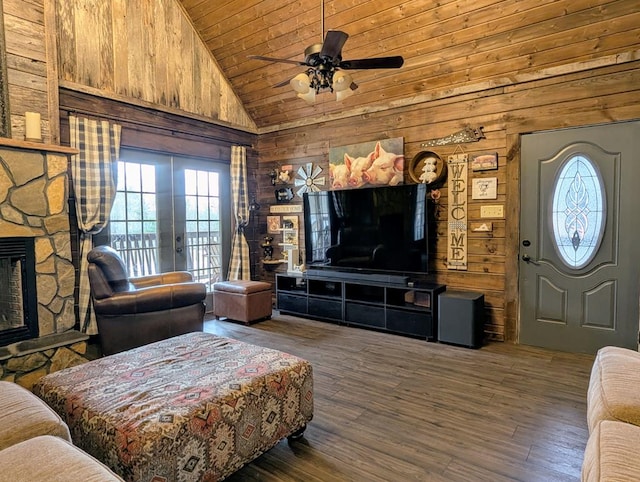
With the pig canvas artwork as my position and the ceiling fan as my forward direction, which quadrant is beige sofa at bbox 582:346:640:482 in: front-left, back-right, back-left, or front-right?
front-left

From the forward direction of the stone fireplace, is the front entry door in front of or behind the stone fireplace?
in front

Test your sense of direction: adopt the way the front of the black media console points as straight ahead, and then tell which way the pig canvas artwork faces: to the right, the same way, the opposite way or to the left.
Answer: the same way

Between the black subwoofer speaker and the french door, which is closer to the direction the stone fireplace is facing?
the black subwoofer speaker

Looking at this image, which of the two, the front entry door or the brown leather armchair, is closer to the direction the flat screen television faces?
the brown leather armchair

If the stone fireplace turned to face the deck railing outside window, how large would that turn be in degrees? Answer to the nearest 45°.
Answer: approximately 90° to its left

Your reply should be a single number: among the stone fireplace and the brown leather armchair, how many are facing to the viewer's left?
0

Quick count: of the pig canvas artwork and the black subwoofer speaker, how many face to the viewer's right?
0

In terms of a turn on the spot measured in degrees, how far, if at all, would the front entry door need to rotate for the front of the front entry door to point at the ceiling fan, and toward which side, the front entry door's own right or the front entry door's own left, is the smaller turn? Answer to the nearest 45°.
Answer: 0° — it already faces it

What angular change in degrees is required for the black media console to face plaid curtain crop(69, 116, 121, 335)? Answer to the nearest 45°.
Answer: approximately 45° to its right

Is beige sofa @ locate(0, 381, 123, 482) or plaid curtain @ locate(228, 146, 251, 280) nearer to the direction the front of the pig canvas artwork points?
the beige sofa

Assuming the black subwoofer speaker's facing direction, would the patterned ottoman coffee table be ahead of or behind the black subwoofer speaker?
ahead

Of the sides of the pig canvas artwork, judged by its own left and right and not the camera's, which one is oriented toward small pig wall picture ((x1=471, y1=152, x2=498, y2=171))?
left

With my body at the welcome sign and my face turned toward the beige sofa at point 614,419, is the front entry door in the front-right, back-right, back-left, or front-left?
front-left

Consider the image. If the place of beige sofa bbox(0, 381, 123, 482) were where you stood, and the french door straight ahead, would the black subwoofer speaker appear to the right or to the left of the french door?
right

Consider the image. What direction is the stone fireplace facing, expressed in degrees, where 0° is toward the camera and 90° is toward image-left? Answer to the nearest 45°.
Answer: approximately 315°

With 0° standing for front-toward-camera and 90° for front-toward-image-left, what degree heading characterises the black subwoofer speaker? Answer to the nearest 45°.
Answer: approximately 45°
